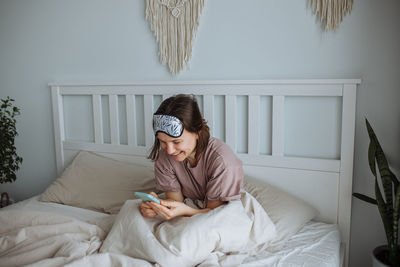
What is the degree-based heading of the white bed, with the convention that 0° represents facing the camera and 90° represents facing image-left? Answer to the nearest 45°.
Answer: approximately 45°

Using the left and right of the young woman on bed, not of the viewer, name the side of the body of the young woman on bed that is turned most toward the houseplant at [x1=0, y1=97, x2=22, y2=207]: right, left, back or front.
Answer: right

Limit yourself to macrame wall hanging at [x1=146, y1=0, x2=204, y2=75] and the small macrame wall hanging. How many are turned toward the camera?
2

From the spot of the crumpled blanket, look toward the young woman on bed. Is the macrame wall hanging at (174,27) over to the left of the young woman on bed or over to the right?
left

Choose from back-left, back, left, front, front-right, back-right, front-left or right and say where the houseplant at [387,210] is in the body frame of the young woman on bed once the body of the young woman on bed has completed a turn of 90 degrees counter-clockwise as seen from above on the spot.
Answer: front-left

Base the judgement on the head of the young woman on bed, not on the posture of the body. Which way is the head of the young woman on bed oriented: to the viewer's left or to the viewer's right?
to the viewer's left
